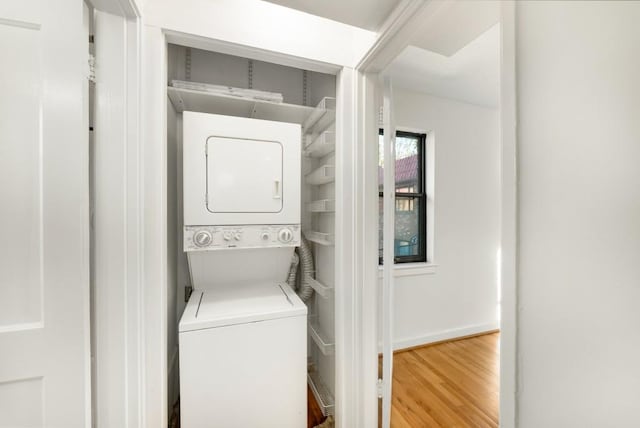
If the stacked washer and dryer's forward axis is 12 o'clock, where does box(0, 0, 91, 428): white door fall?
The white door is roughly at 2 o'clock from the stacked washer and dryer.

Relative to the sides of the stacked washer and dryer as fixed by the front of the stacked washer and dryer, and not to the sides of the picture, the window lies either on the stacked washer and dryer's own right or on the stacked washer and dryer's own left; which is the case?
on the stacked washer and dryer's own left

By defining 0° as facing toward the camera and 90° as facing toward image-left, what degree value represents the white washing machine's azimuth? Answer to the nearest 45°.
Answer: approximately 0°

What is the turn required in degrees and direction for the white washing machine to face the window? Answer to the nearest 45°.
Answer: approximately 135° to its left

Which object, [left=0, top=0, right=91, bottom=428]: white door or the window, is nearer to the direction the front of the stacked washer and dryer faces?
the white door

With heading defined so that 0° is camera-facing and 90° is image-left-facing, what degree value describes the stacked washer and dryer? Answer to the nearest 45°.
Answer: approximately 0°
